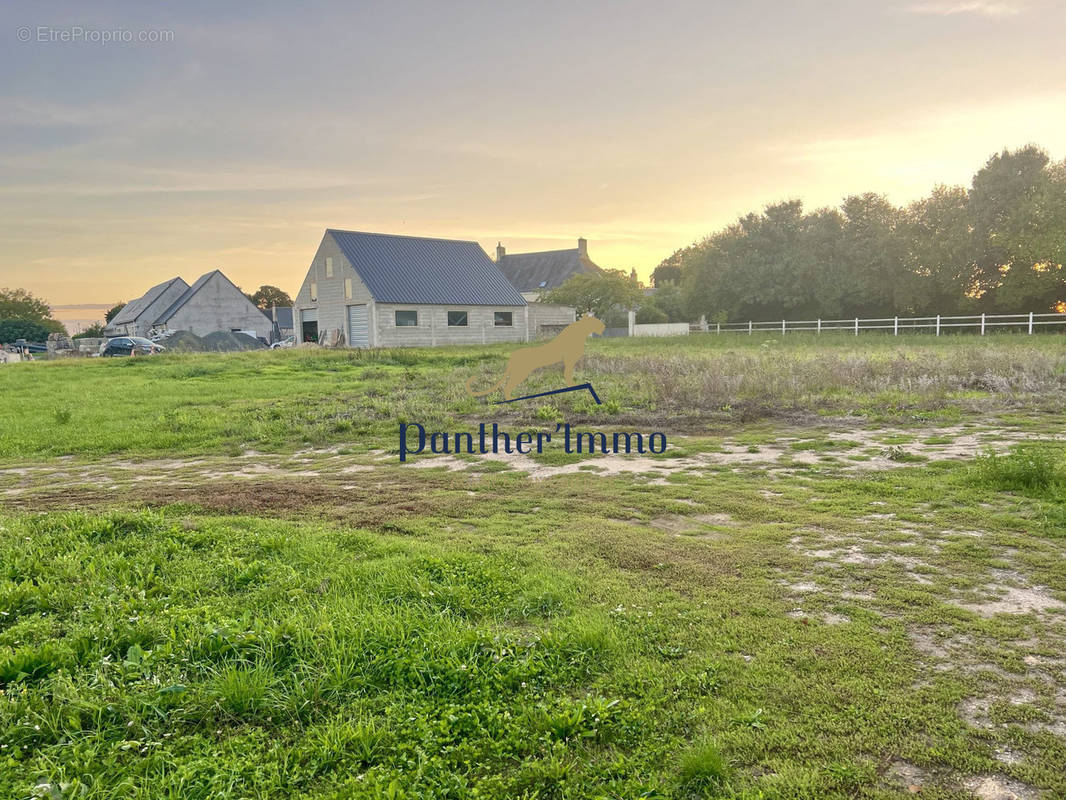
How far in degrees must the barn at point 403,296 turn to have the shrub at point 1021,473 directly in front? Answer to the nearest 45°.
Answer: approximately 45° to its left

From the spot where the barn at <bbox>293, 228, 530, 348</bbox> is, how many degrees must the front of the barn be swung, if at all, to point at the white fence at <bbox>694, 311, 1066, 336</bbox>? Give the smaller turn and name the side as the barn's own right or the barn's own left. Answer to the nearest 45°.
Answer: approximately 135° to the barn's own left

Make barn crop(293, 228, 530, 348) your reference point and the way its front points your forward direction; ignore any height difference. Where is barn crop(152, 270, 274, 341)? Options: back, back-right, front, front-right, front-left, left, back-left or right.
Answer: right

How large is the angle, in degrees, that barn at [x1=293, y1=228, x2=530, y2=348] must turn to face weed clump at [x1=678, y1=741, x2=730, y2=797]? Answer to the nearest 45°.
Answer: approximately 45° to its left

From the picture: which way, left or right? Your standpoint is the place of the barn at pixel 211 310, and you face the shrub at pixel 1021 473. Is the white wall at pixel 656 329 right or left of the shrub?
left

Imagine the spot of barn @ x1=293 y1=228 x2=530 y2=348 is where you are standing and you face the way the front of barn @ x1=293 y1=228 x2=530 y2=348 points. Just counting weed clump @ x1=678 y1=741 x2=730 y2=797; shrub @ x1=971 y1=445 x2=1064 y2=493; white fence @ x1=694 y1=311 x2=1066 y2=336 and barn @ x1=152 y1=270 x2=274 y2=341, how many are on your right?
1

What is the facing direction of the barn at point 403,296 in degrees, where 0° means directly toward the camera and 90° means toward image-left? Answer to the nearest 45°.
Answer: approximately 45°

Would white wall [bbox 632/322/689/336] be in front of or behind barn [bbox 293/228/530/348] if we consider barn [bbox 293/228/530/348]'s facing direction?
behind

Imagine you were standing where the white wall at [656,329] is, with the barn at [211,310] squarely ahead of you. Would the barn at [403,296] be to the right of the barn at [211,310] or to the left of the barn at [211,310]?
left

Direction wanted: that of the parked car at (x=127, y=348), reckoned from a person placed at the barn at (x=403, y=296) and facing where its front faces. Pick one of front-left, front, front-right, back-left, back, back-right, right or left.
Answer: front-right

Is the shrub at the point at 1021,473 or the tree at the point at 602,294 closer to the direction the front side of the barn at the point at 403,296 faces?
the shrub
